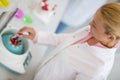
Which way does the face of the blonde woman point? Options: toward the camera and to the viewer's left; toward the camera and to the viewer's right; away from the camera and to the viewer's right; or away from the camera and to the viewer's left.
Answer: away from the camera and to the viewer's left

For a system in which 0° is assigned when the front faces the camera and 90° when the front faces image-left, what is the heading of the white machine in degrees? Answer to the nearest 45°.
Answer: approximately 315°
